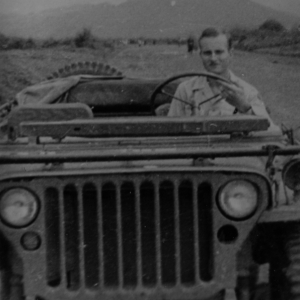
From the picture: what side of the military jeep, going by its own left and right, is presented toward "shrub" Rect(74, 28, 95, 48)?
back

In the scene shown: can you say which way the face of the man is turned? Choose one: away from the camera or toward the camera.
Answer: toward the camera

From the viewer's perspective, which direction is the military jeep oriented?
toward the camera

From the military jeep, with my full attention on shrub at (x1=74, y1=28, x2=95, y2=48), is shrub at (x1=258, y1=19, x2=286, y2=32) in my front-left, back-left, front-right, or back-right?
front-right

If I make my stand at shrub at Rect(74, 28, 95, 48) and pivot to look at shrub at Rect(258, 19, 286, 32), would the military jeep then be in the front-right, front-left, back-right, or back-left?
front-right

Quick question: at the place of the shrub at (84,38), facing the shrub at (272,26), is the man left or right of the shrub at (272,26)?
right

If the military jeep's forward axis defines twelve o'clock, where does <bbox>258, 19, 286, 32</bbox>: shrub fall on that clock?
The shrub is roughly at 7 o'clock from the military jeep.
